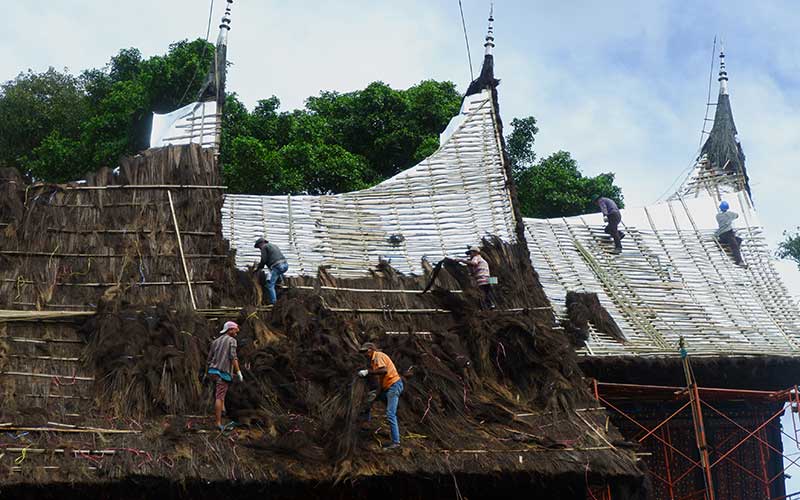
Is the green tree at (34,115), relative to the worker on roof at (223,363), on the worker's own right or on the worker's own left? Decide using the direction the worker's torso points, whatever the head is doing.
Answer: on the worker's own left

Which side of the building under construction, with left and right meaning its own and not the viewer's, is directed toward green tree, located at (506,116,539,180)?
back

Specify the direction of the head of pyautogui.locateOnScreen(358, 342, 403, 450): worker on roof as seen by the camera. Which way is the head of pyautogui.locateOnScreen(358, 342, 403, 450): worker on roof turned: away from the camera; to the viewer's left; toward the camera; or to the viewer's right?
to the viewer's left

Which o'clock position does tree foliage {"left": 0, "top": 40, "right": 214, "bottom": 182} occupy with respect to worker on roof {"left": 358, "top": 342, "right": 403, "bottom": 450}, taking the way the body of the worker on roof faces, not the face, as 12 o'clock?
The tree foliage is roughly at 2 o'clock from the worker on roof.

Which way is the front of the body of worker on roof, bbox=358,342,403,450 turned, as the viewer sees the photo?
to the viewer's left

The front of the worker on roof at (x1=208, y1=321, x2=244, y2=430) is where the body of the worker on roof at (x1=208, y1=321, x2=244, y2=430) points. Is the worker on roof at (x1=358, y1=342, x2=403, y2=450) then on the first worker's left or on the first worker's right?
on the first worker's right

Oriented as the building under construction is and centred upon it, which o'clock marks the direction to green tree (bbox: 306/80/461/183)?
The green tree is roughly at 6 o'clock from the building under construction.

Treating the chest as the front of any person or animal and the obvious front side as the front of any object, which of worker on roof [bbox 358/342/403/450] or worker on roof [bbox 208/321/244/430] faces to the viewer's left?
worker on roof [bbox 358/342/403/450]

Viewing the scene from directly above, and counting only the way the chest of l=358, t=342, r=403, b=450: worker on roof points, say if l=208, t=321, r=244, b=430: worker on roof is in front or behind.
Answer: in front

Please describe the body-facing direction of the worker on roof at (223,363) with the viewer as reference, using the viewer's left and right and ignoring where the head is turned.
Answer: facing away from the viewer and to the right of the viewer
